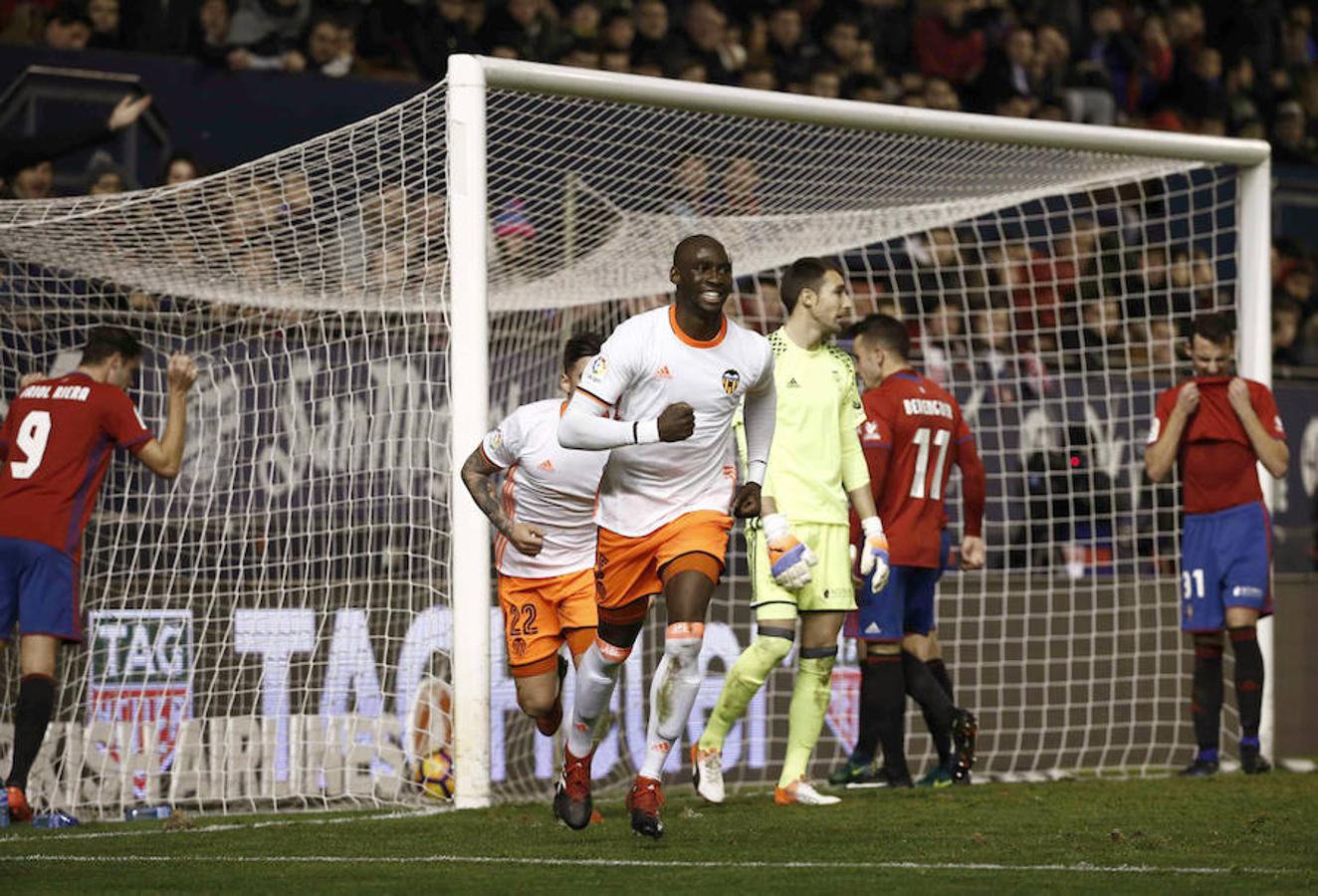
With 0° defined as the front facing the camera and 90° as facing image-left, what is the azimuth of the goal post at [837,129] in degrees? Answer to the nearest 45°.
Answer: approximately 315°

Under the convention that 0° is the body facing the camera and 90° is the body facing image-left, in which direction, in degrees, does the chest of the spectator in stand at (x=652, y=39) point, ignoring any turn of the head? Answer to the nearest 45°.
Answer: approximately 0°

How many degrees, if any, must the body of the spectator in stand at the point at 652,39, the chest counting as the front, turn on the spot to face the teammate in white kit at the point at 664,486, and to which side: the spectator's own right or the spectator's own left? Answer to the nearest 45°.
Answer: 0° — they already face them

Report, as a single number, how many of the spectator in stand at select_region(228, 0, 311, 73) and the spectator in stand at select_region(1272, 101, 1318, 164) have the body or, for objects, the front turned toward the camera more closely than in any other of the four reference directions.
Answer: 2

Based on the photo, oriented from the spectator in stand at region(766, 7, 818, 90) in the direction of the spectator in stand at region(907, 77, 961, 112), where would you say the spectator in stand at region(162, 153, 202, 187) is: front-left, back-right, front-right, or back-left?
back-right

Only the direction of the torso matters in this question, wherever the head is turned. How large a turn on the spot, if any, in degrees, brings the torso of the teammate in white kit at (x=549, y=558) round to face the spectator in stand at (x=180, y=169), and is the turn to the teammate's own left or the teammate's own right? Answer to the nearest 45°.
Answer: approximately 180°

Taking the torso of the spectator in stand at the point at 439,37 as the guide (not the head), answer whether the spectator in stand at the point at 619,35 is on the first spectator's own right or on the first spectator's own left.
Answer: on the first spectator's own left

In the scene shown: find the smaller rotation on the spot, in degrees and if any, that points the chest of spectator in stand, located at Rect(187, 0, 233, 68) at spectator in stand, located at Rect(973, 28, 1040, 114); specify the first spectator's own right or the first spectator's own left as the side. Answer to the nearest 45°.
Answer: approximately 90° to the first spectator's own left

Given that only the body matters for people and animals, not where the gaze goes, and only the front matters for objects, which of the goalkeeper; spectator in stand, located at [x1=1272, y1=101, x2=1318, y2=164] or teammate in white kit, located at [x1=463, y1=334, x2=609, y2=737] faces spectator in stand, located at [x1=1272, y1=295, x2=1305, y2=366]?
spectator in stand, located at [x1=1272, y1=101, x2=1318, y2=164]
